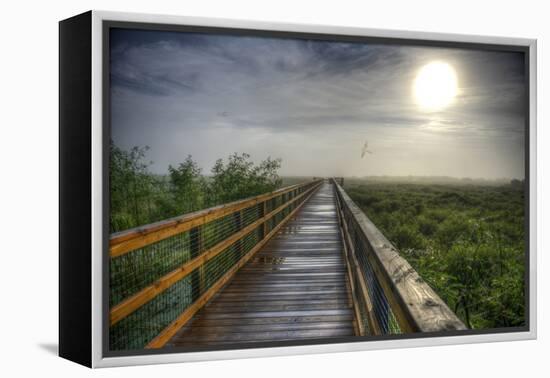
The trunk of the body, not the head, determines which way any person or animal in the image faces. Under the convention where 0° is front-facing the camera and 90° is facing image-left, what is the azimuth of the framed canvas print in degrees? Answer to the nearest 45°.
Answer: approximately 315°
